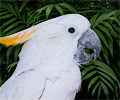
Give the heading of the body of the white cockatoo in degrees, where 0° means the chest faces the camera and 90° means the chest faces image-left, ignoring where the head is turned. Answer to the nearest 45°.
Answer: approximately 270°
